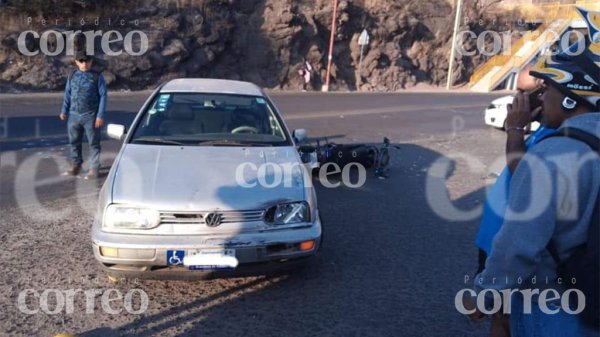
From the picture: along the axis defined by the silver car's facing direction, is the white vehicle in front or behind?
behind

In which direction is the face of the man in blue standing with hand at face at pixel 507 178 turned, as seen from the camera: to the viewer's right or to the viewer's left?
to the viewer's left

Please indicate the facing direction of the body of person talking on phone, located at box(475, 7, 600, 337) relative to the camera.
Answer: to the viewer's left

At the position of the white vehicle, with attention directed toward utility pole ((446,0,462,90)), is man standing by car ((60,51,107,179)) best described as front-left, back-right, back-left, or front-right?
back-left

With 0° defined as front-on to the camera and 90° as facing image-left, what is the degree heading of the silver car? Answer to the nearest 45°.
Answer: approximately 0°

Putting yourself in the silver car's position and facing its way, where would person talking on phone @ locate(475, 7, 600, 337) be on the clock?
The person talking on phone is roughly at 11 o'clock from the silver car.

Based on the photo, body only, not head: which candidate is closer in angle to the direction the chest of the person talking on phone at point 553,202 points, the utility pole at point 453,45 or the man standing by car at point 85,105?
the man standing by car

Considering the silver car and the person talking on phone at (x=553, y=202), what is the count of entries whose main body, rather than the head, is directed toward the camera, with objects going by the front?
1

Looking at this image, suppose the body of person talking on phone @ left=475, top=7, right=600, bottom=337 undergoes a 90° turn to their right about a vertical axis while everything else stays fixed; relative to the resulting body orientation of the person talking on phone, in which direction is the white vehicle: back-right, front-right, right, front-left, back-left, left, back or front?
front

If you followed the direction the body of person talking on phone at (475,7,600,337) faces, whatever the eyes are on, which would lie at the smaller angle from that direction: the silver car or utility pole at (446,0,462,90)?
the silver car
